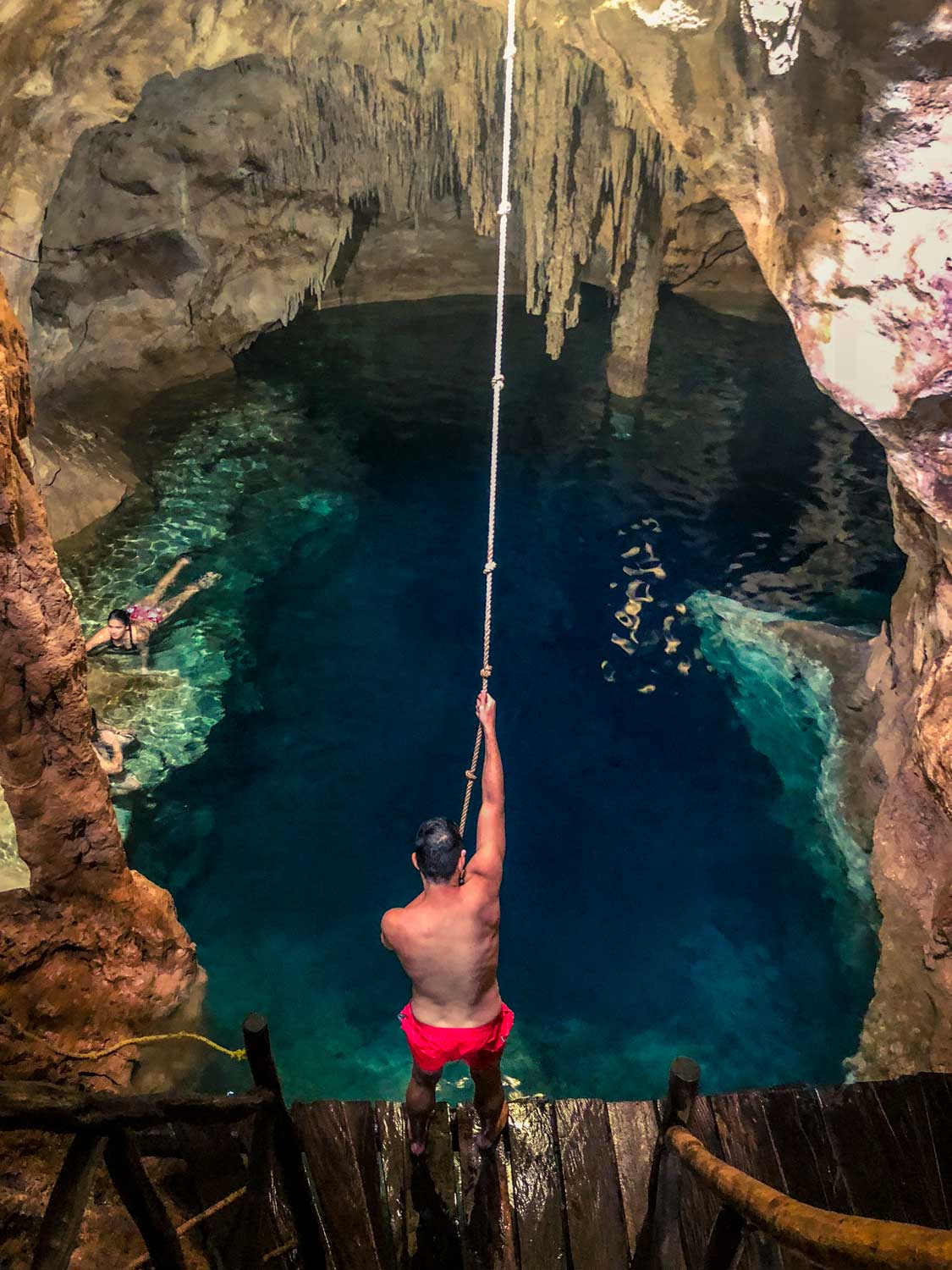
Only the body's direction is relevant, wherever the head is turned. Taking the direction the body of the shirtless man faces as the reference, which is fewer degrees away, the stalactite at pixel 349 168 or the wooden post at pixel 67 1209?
the stalactite

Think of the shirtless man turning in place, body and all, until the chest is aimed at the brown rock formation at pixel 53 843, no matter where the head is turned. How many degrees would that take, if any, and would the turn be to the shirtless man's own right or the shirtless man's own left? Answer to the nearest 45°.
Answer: approximately 45° to the shirtless man's own left

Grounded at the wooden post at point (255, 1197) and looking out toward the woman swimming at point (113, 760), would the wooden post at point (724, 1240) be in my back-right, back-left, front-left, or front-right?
back-right

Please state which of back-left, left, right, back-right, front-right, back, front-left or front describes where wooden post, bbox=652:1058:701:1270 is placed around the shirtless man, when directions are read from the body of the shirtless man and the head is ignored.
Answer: back-right

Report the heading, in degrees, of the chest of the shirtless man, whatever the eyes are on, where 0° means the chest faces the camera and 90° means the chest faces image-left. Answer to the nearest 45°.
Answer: approximately 180°
